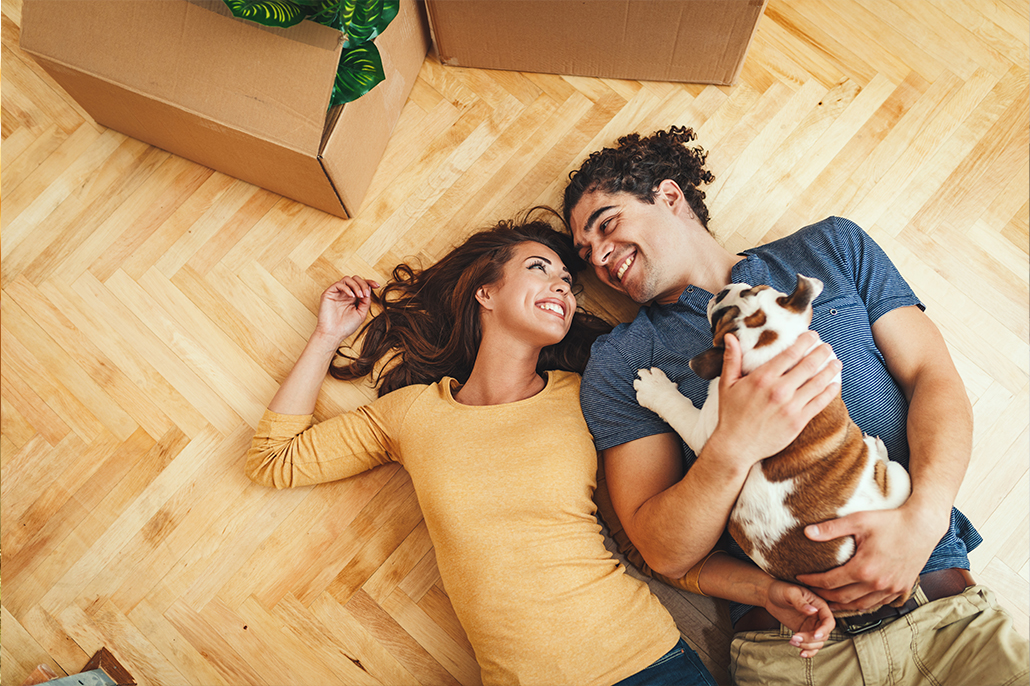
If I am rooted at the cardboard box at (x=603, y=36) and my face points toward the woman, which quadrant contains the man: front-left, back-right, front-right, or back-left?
front-left

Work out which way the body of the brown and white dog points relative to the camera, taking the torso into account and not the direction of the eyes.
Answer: away from the camera

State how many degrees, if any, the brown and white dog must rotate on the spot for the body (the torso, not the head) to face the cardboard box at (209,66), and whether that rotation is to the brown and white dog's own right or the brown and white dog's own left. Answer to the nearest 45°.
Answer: approximately 90° to the brown and white dog's own left

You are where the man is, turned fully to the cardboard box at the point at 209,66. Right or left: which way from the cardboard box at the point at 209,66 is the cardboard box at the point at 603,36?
right

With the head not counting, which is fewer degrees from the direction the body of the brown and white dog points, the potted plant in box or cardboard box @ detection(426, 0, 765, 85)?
the cardboard box
